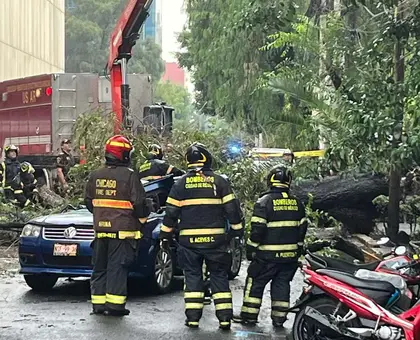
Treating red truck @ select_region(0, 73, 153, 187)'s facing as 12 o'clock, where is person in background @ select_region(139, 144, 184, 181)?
The person in background is roughly at 7 o'clock from the red truck.

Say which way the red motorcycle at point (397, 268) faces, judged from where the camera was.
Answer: facing to the right of the viewer

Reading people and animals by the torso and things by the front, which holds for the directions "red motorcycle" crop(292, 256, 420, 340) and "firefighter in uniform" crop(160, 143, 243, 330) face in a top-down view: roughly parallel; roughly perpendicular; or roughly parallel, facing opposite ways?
roughly perpendicular

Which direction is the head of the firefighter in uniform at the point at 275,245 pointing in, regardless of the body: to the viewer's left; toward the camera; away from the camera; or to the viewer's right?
away from the camera

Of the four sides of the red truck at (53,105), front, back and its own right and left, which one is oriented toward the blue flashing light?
back

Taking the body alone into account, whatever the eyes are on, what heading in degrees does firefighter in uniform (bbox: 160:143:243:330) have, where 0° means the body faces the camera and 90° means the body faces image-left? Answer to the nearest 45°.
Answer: approximately 180°

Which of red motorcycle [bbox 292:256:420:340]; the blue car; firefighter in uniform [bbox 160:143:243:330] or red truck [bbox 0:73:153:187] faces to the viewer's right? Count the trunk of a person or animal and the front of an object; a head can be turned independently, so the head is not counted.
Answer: the red motorcycle

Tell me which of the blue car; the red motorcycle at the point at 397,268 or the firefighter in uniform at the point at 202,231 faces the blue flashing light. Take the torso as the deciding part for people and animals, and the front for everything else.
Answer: the firefighter in uniform

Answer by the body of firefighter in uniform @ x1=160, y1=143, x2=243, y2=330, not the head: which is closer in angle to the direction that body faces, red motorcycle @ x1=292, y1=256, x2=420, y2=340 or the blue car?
the blue car
